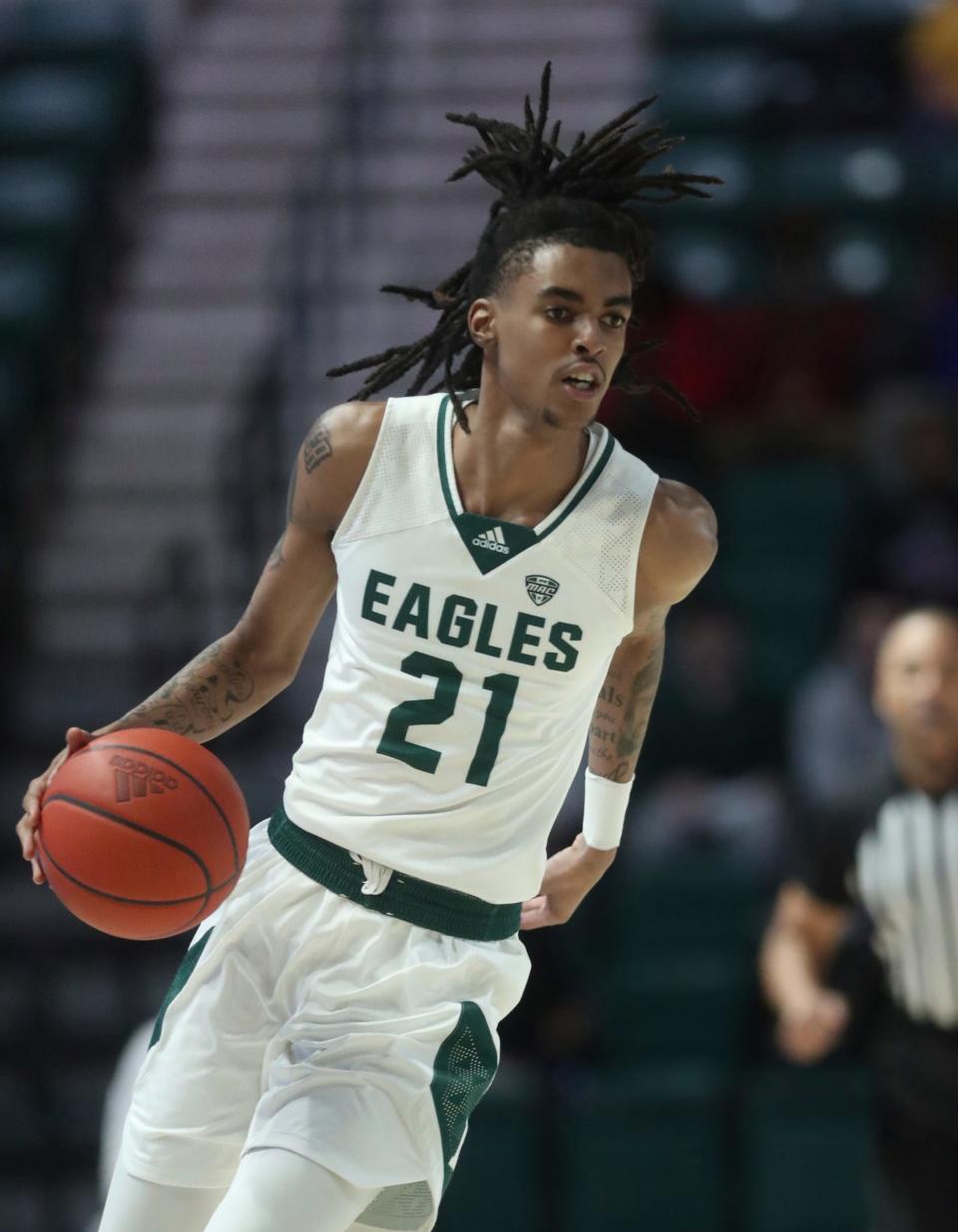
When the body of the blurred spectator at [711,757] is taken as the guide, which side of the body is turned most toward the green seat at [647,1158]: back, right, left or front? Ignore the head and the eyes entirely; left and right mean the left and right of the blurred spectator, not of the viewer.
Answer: front

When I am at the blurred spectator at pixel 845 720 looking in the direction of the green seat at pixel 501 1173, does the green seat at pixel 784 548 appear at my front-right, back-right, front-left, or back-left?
back-right

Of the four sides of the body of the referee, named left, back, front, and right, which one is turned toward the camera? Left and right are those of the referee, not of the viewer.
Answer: front

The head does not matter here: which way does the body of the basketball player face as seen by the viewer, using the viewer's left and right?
facing the viewer

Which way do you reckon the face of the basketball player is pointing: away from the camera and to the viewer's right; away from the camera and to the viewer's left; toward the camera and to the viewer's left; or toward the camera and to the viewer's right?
toward the camera and to the viewer's right

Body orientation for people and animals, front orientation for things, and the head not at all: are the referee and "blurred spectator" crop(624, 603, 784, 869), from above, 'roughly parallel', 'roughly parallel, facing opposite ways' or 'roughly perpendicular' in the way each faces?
roughly parallel

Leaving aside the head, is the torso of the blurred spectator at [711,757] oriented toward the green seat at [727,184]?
no

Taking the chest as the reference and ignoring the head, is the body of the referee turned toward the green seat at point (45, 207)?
no

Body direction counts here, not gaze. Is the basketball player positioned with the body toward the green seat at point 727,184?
no

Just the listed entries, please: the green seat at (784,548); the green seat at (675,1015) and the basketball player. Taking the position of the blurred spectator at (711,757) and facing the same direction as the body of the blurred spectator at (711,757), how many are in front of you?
2

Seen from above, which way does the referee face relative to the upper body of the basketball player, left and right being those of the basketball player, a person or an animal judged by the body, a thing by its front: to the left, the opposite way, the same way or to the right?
the same way

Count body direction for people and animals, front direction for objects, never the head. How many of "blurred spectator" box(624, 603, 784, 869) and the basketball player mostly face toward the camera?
2

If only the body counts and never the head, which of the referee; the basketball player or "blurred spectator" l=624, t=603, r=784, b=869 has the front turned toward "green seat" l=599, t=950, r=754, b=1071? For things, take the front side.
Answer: the blurred spectator

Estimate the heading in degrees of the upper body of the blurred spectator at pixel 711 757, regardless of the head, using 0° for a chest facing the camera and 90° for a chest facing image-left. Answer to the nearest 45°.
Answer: approximately 0°

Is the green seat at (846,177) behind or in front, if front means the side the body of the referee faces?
behind
